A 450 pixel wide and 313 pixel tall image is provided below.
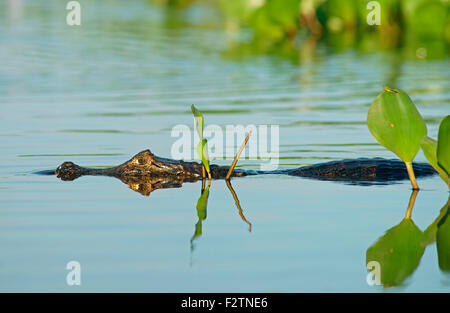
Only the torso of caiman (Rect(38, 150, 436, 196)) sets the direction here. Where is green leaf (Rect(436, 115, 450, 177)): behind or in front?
behind

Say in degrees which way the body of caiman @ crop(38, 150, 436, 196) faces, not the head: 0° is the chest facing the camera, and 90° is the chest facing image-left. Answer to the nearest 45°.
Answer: approximately 90°

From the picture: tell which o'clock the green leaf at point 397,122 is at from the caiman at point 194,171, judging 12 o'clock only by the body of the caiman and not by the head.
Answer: The green leaf is roughly at 7 o'clock from the caiman.

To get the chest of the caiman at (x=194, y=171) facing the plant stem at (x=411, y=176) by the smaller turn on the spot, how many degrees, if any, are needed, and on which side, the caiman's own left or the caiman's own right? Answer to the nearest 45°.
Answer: approximately 180°
